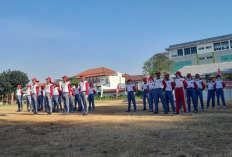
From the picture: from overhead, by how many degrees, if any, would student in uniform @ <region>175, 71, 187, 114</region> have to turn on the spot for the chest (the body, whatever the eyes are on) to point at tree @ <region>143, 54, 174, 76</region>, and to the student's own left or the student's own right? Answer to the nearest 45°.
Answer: approximately 135° to the student's own right

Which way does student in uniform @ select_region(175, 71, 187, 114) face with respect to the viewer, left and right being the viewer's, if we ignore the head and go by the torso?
facing the viewer and to the left of the viewer

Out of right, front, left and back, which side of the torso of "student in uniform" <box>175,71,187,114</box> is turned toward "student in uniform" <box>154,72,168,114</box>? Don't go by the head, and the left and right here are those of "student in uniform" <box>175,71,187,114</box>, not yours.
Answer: right

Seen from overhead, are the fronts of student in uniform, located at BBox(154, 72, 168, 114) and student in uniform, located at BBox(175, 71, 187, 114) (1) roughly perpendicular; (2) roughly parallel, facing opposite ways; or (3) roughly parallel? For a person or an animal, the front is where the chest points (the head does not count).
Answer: roughly parallel

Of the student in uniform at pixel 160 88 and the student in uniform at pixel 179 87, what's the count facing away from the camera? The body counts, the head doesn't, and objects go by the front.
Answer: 0

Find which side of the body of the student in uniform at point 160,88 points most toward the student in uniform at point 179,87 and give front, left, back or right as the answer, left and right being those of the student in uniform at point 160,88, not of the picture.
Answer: left

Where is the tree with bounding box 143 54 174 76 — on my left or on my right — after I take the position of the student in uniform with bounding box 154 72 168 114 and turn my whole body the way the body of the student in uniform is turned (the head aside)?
on my right

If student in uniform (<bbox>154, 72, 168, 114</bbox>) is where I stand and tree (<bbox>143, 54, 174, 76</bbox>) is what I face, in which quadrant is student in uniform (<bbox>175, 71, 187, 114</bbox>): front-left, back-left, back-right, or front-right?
back-right

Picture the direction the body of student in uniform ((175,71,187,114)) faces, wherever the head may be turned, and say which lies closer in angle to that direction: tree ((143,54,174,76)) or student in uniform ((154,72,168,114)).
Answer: the student in uniform
